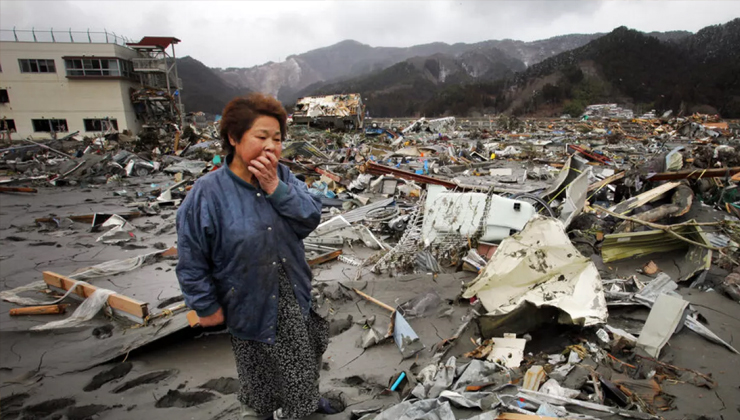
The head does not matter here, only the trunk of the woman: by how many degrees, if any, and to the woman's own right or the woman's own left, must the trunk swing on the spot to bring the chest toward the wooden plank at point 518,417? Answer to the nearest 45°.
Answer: approximately 45° to the woman's own left

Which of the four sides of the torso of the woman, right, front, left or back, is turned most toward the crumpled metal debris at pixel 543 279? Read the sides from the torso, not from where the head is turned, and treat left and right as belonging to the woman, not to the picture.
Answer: left

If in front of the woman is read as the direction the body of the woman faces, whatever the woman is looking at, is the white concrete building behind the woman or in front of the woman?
behind

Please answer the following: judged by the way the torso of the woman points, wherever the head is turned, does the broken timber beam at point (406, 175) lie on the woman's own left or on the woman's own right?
on the woman's own left

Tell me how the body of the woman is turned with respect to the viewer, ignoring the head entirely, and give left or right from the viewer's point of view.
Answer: facing the viewer and to the right of the viewer

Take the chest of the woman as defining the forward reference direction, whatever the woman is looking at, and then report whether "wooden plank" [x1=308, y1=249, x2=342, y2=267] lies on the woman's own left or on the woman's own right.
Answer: on the woman's own left

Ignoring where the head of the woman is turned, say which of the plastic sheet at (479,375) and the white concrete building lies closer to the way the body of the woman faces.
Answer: the plastic sheet

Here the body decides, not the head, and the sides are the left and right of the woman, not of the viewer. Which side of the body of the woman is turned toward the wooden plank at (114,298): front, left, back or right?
back

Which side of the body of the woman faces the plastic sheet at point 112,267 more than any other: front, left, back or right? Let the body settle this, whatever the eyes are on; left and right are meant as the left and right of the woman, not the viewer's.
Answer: back

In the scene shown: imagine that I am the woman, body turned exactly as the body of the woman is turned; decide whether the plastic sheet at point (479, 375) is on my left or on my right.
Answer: on my left

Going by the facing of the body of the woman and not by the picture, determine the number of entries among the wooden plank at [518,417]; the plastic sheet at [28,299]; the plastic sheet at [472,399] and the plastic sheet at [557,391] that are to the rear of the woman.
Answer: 1
